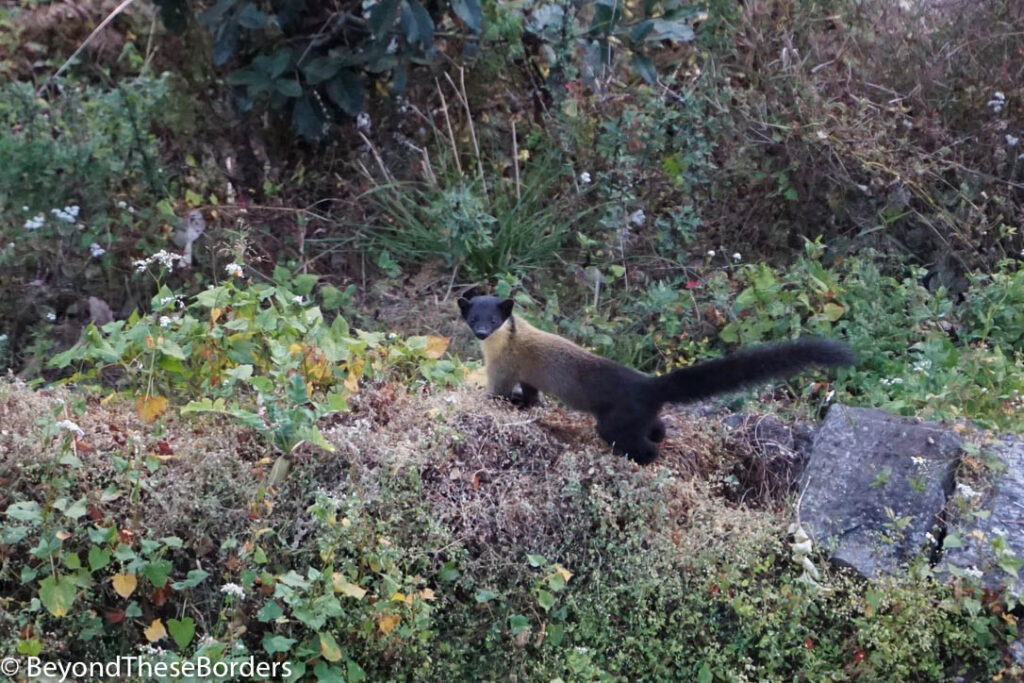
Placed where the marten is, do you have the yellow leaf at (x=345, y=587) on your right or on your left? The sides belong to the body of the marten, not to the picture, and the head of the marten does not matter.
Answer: on your left

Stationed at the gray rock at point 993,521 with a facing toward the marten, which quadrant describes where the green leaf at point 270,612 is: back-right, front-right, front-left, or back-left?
front-left

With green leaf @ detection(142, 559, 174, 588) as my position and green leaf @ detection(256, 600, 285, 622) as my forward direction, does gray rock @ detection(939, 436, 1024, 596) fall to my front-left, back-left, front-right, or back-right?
front-left

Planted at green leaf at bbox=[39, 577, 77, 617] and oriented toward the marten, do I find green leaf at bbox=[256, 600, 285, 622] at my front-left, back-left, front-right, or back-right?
front-right

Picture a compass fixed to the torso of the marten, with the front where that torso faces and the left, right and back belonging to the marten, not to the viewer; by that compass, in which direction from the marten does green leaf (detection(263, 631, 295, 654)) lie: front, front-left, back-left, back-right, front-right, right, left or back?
front-left

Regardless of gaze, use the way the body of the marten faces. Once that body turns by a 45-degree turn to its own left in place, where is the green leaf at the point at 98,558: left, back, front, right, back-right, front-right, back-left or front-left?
front

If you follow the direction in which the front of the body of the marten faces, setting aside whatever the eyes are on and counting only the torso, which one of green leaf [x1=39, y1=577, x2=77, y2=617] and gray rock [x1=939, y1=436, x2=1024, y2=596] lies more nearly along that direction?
the green leaf

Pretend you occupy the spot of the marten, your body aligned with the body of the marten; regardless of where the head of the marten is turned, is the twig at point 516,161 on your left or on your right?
on your right

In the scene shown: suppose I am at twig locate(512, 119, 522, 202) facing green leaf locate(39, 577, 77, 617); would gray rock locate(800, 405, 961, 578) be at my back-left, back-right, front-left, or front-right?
front-left

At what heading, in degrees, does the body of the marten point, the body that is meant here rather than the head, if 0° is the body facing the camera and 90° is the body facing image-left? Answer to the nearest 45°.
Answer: approximately 90°

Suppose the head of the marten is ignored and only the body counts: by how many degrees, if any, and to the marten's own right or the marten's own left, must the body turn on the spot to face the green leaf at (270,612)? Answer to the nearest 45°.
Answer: approximately 45° to the marten's own left

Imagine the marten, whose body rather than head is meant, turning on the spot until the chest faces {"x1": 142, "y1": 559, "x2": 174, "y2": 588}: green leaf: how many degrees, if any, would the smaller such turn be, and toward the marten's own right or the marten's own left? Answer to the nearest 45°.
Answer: approximately 45° to the marten's own left

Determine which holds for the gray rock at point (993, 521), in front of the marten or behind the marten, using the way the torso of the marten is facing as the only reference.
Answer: behind

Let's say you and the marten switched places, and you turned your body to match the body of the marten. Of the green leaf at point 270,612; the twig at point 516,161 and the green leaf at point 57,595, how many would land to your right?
1
